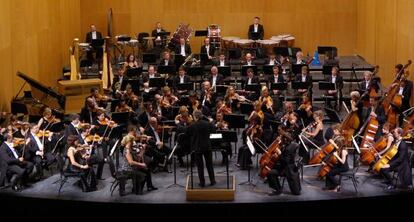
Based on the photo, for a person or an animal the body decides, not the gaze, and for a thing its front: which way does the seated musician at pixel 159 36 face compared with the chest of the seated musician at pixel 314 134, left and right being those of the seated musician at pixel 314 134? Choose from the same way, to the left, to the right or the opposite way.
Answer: to the left

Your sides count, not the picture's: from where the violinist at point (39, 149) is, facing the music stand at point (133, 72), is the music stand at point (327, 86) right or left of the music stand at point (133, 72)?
right

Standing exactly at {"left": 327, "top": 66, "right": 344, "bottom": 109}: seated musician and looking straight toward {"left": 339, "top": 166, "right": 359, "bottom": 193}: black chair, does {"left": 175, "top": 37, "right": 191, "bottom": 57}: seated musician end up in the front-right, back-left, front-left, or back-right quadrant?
back-right

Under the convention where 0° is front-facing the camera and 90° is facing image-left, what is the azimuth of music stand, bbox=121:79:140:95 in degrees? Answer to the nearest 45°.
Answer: approximately 180°

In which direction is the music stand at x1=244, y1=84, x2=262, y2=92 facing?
away from the camera

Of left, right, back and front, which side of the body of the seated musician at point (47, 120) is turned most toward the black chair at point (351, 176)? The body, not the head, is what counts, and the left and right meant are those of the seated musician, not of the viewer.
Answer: front

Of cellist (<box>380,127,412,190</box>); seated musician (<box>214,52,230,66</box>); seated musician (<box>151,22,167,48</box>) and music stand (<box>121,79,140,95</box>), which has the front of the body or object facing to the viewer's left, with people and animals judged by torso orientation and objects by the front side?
the cellist

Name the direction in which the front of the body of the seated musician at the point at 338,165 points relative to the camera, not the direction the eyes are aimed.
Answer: to the viewer's left

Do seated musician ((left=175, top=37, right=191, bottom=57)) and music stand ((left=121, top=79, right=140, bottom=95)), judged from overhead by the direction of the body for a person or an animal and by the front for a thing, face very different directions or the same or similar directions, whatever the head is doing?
very different directions

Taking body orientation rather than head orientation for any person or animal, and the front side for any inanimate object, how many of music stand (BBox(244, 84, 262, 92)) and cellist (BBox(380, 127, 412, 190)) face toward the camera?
0

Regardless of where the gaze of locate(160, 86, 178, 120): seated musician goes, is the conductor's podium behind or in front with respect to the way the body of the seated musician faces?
in front

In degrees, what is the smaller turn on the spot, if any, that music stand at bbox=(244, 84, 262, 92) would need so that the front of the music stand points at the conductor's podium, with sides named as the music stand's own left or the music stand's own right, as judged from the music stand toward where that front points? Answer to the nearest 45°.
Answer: approximately 180°

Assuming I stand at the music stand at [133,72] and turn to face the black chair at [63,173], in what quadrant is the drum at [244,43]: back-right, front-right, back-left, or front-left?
back-left

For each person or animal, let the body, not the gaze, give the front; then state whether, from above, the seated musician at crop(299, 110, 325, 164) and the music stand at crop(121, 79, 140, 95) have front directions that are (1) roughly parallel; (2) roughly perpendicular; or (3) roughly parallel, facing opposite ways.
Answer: roughly perpendicular

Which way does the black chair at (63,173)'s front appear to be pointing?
to the viewer's right

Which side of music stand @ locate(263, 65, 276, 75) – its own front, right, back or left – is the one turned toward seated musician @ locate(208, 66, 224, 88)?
left
